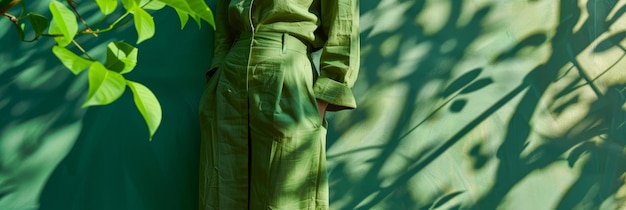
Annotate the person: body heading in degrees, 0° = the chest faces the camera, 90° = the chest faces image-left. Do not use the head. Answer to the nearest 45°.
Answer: approximately 45°
